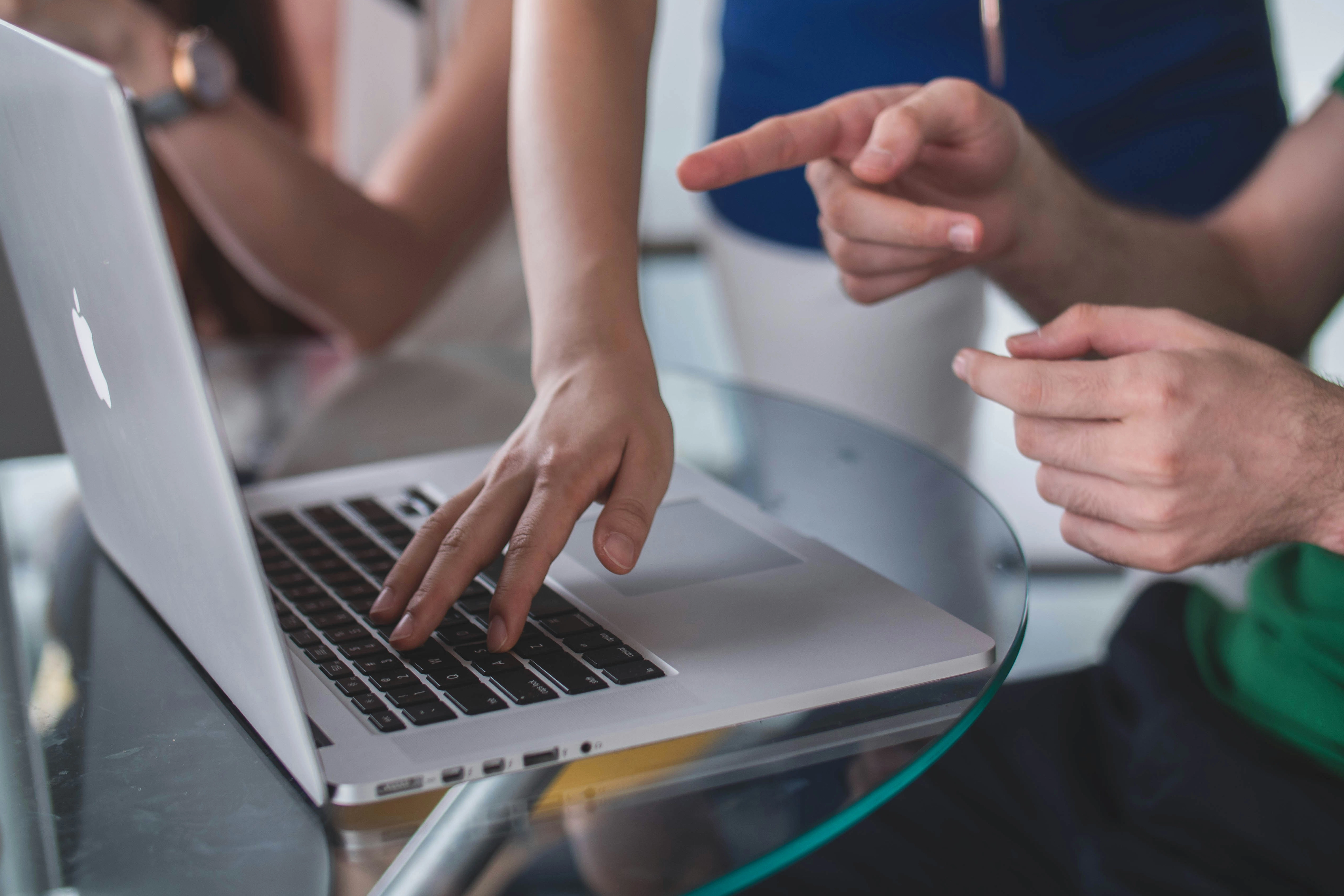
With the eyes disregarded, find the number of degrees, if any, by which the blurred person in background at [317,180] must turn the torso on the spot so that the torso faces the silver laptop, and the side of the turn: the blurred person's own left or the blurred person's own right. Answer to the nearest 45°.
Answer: approximately 45° to the blurred person's own left

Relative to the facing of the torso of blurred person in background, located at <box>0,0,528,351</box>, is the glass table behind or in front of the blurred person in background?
in front

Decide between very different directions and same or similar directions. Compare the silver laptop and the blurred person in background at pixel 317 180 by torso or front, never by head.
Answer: very different directions

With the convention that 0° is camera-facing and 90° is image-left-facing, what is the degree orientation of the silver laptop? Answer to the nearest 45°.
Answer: approximately 225°

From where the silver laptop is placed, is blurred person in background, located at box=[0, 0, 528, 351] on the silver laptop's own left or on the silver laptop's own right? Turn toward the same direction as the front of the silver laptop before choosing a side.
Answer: on the silver laptop's own left
